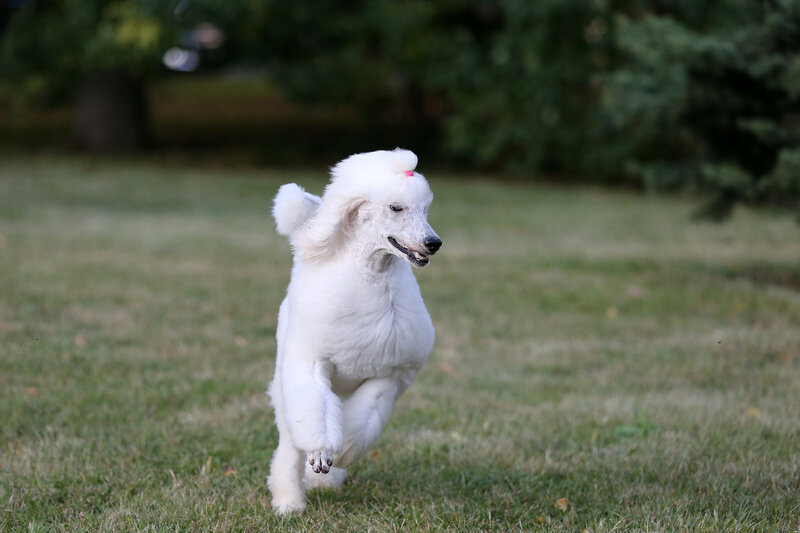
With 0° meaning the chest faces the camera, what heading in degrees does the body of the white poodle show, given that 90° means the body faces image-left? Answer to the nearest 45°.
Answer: approximately 315°

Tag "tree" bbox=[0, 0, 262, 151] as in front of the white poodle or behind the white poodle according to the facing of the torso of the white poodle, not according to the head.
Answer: behind

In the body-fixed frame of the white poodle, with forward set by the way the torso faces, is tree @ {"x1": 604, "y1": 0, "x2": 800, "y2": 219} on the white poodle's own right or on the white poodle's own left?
on the white poodle's own left
